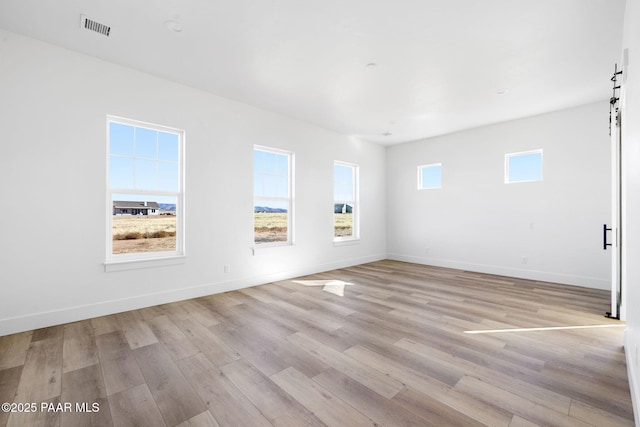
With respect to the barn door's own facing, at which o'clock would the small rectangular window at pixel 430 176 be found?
The small rectangular window is roughly at 1 o'clock from the barn door.

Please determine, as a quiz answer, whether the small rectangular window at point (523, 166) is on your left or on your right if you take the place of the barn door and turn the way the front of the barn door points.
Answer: on your right

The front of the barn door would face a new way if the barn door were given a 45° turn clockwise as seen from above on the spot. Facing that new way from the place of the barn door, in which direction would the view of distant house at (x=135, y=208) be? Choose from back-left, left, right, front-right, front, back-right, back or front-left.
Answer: left

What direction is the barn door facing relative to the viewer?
to the viewer's left

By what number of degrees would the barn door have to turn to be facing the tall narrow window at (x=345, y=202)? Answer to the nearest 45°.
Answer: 0° — it already faces it

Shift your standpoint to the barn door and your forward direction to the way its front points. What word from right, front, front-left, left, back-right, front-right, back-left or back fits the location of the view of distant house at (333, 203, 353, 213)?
front

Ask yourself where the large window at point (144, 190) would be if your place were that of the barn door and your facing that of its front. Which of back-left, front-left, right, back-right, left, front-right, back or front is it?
front-left
